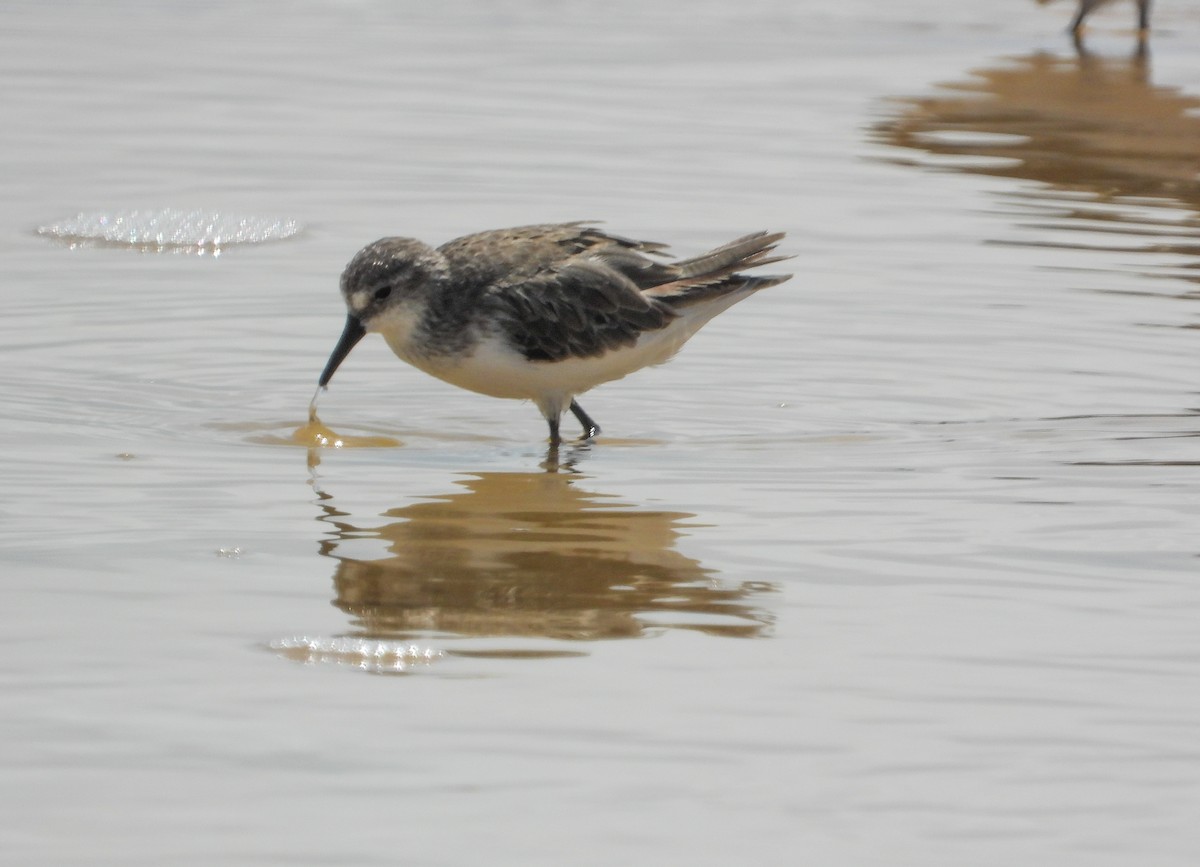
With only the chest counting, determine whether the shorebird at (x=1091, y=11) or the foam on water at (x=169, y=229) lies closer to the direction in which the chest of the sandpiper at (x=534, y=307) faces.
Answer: the foam on water

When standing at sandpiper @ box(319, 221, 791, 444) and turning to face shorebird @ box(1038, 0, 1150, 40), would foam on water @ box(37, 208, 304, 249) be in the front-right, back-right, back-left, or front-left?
front-left

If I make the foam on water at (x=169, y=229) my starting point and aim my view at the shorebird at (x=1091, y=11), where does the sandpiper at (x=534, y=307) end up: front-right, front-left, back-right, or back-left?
back-right

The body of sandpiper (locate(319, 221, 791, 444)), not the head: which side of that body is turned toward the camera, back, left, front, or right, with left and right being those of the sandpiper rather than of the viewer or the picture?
left

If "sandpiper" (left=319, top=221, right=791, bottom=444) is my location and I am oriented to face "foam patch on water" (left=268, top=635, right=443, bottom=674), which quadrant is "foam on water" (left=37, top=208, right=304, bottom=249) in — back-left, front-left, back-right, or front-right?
back-right

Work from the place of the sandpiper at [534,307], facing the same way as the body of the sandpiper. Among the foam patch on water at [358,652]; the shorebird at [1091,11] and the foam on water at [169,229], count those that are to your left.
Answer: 1

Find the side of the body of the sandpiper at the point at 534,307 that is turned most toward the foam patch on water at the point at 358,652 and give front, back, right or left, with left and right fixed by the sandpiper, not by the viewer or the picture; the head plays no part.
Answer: left

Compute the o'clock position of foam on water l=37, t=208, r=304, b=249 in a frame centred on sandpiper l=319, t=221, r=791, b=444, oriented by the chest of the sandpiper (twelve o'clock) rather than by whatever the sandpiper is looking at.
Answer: The foam on water is roughly at 2 o'clock from the sandpiper.

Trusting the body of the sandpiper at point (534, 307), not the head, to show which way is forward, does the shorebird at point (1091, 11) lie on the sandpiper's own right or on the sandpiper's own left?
on the sandpiper's own right
